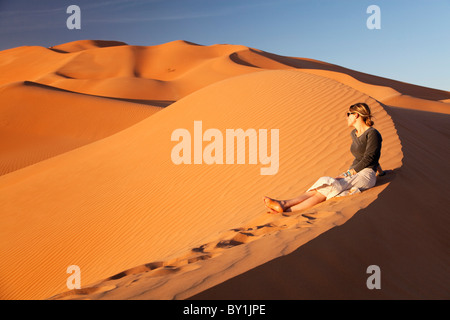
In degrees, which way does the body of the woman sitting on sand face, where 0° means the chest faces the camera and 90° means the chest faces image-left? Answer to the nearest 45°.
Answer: approximately 45°

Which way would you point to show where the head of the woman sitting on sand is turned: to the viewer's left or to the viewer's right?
to the viewer's left
